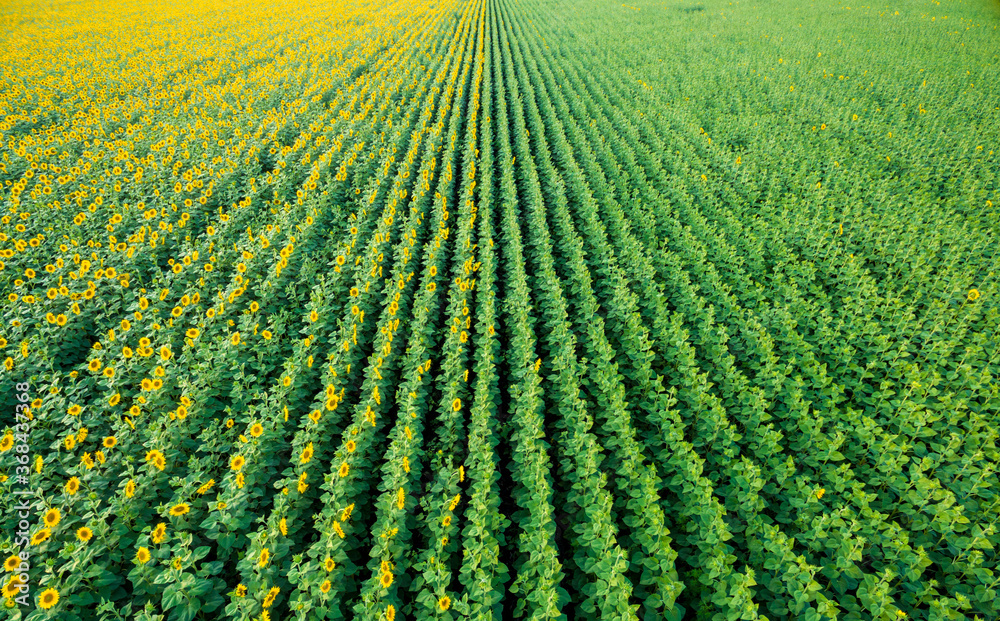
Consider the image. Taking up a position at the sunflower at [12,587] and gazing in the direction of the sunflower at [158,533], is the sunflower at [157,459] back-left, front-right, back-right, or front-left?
front-left

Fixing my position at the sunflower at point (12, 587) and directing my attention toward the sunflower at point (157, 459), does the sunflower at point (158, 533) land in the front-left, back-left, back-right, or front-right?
front-right

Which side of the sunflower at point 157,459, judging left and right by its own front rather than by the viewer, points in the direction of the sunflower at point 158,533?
front

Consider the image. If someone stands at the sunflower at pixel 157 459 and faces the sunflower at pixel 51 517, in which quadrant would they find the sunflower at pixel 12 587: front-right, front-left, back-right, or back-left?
front-left

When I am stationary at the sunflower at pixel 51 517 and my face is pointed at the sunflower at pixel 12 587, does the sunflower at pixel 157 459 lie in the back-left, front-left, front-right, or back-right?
back-left

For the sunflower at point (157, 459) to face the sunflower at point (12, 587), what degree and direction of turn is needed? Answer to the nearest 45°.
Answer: approximately 45° to its right

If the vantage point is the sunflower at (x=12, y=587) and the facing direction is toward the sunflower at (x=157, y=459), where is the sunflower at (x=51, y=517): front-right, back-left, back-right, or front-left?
front-left

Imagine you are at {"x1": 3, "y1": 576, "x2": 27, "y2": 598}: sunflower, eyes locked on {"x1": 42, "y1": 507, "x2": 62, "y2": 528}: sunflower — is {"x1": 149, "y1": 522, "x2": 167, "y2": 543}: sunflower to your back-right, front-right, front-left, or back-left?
front-right

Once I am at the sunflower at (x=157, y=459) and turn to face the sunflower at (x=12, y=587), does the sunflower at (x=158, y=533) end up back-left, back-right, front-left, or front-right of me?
front-left

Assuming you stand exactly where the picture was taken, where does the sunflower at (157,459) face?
facing the viewer
